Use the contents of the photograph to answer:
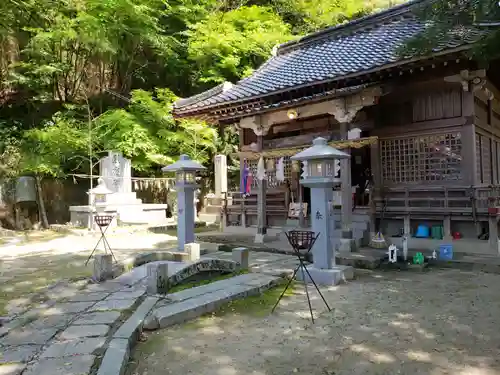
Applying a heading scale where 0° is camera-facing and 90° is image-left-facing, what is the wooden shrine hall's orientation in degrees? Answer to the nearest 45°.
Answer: approximately 45°

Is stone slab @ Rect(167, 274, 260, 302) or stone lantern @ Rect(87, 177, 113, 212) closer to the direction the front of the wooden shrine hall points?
the stone slab

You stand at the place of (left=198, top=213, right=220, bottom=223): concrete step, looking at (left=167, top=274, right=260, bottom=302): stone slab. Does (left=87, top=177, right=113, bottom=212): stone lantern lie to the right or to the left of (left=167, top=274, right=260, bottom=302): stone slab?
right

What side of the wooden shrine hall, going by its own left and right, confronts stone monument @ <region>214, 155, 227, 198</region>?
right

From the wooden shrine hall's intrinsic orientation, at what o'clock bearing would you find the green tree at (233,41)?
The green tree is roughly at 3 o'clock from the wooden shrine hall.

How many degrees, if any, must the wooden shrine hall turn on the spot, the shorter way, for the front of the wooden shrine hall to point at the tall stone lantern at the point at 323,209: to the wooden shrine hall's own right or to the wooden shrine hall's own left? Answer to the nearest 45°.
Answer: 0° — it already faces it

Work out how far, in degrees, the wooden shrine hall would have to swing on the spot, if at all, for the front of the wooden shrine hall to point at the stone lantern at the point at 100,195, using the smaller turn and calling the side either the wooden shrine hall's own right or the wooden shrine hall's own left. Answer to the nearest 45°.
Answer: approximately 45° to the wooden shrine hall's own right

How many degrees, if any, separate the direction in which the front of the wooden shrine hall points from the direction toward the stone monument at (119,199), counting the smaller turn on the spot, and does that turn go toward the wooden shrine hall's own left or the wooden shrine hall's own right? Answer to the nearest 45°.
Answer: approximately 90° to the wooden shrine hall's own right

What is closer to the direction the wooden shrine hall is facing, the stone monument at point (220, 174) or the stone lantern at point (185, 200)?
the stone lantern

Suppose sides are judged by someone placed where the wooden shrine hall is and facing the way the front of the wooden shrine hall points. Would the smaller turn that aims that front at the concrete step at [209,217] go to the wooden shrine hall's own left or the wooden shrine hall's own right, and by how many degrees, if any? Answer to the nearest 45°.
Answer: approximately 90° to the wooden shrine hall's own right

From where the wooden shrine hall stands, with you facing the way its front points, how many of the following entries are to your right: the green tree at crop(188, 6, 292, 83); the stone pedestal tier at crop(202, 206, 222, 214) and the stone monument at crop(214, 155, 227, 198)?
3

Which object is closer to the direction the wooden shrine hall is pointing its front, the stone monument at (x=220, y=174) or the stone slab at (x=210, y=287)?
the stone slab

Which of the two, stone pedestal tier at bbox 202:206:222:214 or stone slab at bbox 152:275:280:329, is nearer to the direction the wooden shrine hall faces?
the stone slab
